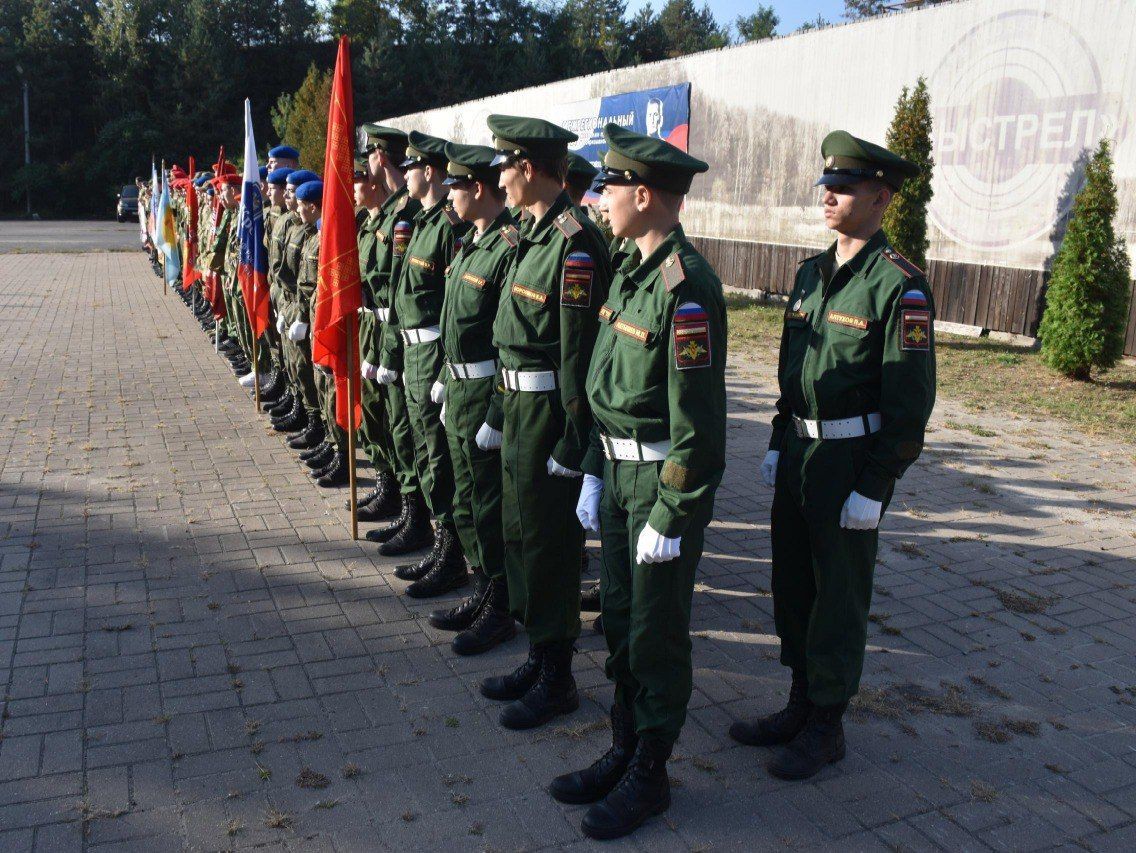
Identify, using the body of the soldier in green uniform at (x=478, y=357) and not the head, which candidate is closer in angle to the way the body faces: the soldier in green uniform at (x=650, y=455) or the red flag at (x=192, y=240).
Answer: the soldier in green uniform
